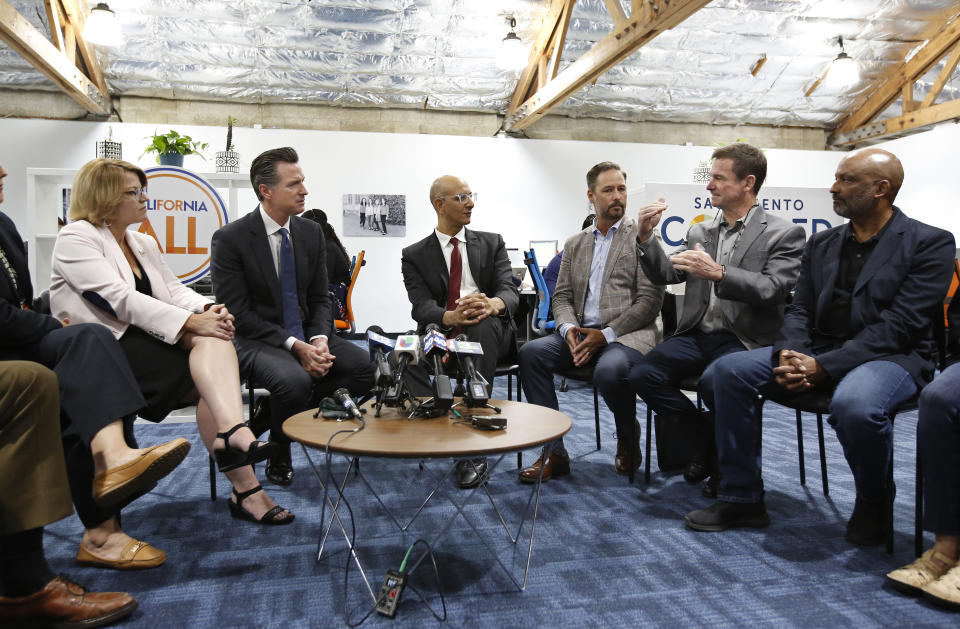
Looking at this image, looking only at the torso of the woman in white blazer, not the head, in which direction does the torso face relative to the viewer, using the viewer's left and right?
facing the viewer and to the right of the viewer

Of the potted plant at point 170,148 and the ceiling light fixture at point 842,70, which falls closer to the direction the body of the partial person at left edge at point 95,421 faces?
the ceiling light fixture

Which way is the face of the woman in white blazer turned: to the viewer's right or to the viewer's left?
to the viewer's right

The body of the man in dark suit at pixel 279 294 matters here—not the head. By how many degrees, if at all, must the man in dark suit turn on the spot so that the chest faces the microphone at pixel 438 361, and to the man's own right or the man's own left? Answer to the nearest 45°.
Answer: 0° — they already face it

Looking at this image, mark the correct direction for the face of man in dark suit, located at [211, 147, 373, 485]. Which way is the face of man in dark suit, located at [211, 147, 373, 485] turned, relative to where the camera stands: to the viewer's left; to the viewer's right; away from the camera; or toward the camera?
to the viewer's right

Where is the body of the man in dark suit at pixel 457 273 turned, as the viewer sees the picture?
toward the camera

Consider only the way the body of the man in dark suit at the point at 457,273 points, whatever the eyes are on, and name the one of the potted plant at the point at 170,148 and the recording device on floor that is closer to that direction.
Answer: the recording device on floor

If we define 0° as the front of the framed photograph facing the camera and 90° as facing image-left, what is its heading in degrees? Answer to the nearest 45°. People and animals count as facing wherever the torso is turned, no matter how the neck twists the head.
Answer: approximately 0°

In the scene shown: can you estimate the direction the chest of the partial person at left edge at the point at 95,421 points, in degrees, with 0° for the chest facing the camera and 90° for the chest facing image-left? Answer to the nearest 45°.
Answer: approximately 270°

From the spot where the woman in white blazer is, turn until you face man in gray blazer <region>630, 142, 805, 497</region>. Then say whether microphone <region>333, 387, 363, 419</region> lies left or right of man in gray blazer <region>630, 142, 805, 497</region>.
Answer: right

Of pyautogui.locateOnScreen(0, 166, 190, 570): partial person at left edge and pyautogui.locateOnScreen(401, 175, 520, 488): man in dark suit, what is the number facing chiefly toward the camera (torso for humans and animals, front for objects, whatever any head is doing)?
1

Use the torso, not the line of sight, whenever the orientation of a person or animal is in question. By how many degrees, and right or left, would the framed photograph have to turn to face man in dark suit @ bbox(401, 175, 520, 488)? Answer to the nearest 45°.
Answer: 0° — it already faces them

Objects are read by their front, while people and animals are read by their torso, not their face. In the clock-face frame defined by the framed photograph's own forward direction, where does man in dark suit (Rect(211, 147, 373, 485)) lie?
The man in dark suit is roughly at 12 o'clock from the framed photograph.

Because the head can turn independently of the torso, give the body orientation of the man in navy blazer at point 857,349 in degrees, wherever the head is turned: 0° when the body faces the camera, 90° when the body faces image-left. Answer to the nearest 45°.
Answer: approximately 45°

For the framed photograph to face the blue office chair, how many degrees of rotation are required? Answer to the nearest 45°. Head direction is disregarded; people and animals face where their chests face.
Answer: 0° — it already faces it
